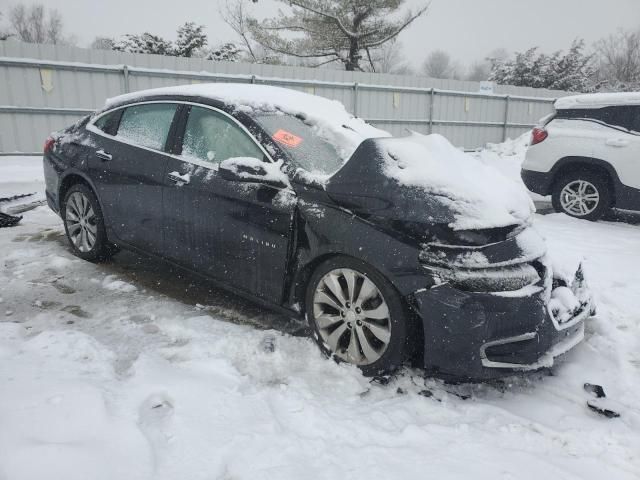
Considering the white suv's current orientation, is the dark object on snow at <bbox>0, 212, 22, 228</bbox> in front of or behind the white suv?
behind

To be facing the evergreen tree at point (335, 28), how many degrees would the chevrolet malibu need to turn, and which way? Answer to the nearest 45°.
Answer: approximately 135° to its left

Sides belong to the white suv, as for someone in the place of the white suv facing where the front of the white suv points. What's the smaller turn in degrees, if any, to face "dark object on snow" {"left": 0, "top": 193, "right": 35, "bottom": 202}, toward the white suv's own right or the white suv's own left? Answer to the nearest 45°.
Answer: approximately 135° to the white suv's own right

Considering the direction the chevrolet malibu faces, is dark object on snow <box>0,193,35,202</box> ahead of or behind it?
behind

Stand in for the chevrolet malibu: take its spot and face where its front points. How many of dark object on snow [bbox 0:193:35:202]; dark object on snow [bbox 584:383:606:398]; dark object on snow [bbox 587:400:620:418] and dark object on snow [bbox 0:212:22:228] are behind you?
2

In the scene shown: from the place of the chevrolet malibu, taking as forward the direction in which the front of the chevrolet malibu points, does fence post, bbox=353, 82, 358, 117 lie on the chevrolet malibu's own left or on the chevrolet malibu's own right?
on the chevrolet malibu's own left

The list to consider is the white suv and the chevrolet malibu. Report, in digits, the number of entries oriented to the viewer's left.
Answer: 0

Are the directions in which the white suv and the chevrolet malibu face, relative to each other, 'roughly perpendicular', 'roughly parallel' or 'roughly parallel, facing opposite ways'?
roughly parallel

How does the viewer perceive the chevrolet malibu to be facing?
facing the viewer and to the right of the viewer

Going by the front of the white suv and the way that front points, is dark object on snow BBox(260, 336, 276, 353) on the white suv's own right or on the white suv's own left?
on the white suv's own right

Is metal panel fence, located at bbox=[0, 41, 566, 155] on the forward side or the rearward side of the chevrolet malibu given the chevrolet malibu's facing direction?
on the rearward side

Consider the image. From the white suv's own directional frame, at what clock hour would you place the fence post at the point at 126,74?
The fence post is roughly at 6 o'clock from the white suv.

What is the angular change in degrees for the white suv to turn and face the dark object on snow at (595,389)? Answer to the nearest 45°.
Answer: approximately 90° to its right

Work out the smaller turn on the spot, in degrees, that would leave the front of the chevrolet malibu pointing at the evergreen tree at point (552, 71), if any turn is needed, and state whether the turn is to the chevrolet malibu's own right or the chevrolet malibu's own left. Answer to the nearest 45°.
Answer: approximately 90° to the chevrolet malibu's own left

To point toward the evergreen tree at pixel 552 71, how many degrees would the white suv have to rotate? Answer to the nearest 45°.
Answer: approximately 90° to its left

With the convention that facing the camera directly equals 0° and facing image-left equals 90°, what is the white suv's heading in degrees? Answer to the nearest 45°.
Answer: approximately 270°
